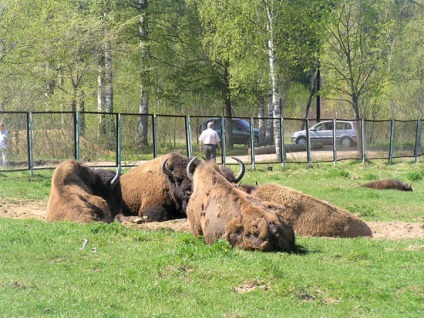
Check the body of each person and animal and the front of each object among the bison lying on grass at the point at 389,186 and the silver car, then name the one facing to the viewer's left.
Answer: the silver car

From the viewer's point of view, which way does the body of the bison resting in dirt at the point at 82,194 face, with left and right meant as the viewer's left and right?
facing away from the viewer and to the right of the viewer

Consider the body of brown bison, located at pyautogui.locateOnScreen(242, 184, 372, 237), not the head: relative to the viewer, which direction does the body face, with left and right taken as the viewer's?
facing to the left of the viewer

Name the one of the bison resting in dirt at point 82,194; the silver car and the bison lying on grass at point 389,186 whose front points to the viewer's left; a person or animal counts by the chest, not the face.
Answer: the silver car

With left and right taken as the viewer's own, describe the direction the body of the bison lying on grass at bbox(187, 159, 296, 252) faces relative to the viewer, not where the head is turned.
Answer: facing away from the viewer and to the left of the viewer

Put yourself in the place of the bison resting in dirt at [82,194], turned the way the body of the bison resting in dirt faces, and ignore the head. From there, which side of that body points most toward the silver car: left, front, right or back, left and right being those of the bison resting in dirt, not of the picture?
front

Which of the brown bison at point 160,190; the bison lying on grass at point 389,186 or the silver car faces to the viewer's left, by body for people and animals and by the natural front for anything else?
the silver car

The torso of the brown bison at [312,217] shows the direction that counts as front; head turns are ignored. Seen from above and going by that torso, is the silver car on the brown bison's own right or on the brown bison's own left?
on the brown bison's own right

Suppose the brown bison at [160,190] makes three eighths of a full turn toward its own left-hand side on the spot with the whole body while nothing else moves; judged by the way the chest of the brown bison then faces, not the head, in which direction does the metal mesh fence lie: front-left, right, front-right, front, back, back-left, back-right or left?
front

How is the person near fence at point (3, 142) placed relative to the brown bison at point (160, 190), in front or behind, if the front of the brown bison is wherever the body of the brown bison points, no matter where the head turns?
behind

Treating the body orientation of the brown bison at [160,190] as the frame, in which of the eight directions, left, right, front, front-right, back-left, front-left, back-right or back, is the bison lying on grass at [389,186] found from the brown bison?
left

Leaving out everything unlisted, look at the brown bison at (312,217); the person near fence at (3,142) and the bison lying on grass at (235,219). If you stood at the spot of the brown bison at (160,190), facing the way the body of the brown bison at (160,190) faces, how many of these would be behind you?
1

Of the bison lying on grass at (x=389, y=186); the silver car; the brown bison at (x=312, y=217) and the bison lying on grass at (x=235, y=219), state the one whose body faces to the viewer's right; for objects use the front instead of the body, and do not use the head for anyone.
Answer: the bison lying on grass at (x=389, y=186)

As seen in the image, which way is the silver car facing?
to the viewer's left
